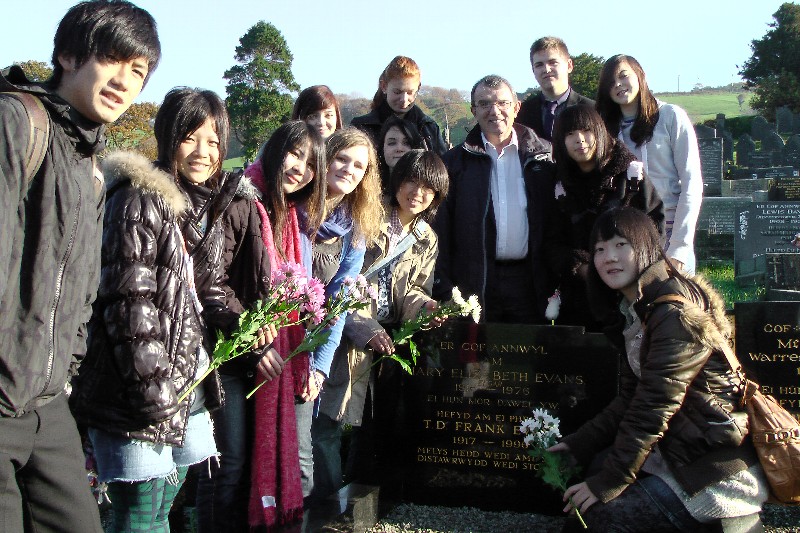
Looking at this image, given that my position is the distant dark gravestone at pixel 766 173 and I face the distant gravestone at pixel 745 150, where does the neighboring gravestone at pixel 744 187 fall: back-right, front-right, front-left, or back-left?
back-left

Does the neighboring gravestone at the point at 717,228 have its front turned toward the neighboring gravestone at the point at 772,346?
yes

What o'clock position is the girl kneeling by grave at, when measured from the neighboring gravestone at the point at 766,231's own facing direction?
The girl kneeling by grave is roughly at 12 o'clock from the neighboring gravestone.

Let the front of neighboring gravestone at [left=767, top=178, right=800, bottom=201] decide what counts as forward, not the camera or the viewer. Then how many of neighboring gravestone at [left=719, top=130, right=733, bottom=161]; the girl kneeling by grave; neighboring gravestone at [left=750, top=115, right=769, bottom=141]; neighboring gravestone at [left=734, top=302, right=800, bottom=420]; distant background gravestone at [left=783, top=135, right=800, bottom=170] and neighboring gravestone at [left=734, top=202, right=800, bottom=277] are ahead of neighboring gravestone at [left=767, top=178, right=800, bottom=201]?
3

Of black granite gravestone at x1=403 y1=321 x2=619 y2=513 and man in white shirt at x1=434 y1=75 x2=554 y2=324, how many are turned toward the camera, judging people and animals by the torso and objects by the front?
2

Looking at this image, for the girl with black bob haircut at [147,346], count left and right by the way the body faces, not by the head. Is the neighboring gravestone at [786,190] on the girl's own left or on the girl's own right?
on the girl's own left

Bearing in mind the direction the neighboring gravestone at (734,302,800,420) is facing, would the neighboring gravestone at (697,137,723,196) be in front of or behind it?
behind
